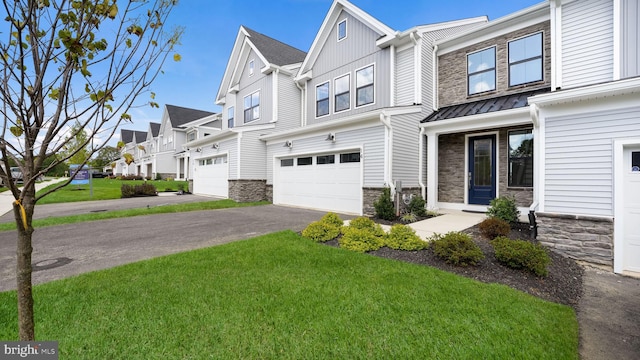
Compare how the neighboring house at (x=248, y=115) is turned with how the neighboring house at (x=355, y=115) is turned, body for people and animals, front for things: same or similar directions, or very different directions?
same or similar directions

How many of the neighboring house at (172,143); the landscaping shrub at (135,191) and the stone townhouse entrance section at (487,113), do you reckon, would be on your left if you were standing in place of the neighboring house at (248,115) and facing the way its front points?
1

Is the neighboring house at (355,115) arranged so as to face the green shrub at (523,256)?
no

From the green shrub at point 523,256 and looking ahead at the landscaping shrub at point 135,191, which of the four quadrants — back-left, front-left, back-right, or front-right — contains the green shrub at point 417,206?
front-right

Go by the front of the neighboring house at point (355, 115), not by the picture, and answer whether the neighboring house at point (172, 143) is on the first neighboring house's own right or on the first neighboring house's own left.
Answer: on the first neighboring house's own right

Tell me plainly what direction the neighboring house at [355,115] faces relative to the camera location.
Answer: facing the viewer and to the left of the viewer

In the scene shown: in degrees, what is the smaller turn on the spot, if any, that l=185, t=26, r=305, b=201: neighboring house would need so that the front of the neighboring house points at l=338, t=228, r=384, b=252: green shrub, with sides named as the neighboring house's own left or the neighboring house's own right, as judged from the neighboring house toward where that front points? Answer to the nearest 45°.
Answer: approximately 45° to the neighboring house's own left

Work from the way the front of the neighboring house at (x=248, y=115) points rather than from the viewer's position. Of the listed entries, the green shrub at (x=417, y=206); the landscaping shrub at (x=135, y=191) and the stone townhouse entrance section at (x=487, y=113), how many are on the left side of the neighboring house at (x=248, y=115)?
2

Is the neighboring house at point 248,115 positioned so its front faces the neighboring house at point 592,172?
no

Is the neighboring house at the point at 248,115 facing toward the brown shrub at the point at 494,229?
no

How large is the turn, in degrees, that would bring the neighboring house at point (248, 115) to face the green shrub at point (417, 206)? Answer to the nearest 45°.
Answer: approximately 90° to its left

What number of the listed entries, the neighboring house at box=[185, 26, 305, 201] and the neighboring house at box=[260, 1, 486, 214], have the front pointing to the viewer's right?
0

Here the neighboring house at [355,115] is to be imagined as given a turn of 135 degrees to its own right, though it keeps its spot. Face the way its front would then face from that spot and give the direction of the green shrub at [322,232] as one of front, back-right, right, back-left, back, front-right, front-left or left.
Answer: back

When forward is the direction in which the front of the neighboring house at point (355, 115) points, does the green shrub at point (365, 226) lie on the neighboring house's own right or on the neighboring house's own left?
on the neighboring house's own left

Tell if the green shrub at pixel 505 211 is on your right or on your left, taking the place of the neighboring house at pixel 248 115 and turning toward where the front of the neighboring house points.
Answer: on your left

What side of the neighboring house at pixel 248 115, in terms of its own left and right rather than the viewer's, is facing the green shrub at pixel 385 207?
left

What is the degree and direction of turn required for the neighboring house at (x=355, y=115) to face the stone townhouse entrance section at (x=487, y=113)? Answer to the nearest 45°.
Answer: approximately 135° to its left
